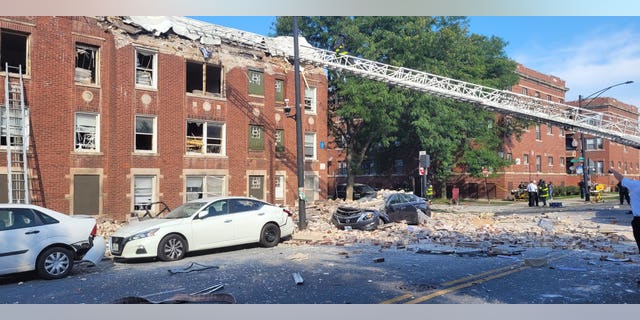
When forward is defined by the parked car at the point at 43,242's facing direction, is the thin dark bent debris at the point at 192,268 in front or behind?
behind

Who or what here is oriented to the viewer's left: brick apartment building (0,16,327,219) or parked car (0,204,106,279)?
the parked car

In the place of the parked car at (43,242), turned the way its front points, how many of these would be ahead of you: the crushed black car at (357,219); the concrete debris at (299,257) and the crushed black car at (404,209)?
0

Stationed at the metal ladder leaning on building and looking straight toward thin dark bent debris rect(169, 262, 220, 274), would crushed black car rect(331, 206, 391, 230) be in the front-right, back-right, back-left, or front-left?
front-left

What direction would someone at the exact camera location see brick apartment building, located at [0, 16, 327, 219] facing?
facing the viewer and to the right of the viewer

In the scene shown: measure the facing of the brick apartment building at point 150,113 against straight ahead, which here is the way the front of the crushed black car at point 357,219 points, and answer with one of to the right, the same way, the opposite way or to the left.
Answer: to the left

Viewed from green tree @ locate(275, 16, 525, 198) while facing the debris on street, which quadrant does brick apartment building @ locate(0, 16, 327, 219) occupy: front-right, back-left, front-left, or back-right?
front-right

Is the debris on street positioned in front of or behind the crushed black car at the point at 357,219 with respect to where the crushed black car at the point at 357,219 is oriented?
in front

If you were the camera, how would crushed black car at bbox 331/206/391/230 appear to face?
facing the viewer and to the left of the viewer

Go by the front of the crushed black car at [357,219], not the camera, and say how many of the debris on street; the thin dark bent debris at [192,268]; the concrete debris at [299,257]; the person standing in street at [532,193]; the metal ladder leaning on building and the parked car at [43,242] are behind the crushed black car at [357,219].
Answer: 1

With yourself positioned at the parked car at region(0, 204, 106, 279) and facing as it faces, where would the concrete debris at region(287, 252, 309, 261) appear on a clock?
The concrete debris is roughly at 6 o'clock from the parked car.

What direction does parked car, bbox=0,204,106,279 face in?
to the viewer's left

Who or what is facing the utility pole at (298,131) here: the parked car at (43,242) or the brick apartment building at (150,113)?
the brick apartment building
